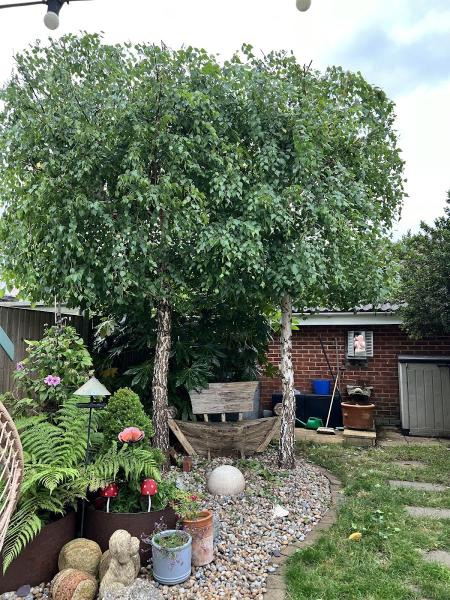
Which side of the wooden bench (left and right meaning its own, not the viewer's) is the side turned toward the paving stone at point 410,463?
left

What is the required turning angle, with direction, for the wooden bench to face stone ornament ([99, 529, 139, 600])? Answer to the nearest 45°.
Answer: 0° — it already faces it

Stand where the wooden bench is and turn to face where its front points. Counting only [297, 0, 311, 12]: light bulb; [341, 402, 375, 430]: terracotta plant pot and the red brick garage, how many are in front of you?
1

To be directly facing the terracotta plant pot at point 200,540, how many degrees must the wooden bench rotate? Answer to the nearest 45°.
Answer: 0° — it already faces it

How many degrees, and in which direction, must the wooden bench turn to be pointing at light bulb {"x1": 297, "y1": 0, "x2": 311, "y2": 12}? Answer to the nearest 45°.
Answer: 0° — it already faces it

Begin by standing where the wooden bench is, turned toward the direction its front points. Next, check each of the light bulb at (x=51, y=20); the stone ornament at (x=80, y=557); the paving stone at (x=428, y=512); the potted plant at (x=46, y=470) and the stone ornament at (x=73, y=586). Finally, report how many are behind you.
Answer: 0

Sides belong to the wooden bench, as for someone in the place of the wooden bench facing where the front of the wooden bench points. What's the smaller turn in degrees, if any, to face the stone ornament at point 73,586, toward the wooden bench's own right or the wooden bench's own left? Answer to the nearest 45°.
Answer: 0° — it already faces it

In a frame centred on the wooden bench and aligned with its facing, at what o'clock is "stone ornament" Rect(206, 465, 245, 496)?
The stone ornament is roughly at 12 o'clock from the wooden bench.

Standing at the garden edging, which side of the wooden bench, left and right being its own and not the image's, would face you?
front

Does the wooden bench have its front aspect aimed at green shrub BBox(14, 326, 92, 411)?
no

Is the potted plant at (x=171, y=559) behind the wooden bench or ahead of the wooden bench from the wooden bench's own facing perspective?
ahead

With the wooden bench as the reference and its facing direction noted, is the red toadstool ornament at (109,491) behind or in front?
in front

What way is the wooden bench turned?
toward the camera

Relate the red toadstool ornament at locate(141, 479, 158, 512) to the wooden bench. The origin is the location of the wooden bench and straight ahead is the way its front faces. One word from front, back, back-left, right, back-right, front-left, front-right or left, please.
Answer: front

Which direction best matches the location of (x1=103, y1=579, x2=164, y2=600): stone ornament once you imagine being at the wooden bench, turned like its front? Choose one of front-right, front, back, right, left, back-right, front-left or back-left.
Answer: front

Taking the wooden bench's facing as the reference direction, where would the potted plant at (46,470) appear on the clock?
The potted plant is roughly at 1 o'clock from the wooden bench.

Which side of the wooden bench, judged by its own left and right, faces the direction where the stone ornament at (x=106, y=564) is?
front
